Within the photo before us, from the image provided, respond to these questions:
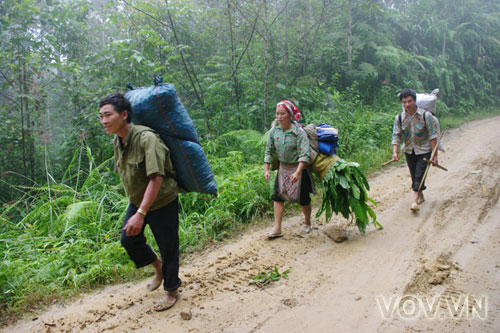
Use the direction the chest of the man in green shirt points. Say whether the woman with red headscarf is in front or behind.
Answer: behind

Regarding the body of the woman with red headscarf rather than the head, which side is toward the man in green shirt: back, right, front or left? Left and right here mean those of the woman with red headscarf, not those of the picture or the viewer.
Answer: front

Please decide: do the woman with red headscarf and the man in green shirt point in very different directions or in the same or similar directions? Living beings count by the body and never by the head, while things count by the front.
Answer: same or similar directions

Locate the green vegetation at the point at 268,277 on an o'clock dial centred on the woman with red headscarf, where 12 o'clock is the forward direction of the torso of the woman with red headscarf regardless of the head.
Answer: The green vegetation is roughly at 11 o'clock from the woman with red headscarf.

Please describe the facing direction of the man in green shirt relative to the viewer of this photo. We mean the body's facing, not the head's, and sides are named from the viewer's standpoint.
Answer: facing the viewer and to the left of the viewer

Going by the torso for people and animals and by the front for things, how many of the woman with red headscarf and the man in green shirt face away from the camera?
0

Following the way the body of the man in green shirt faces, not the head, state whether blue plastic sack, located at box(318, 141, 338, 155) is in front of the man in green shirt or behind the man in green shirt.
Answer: behind
